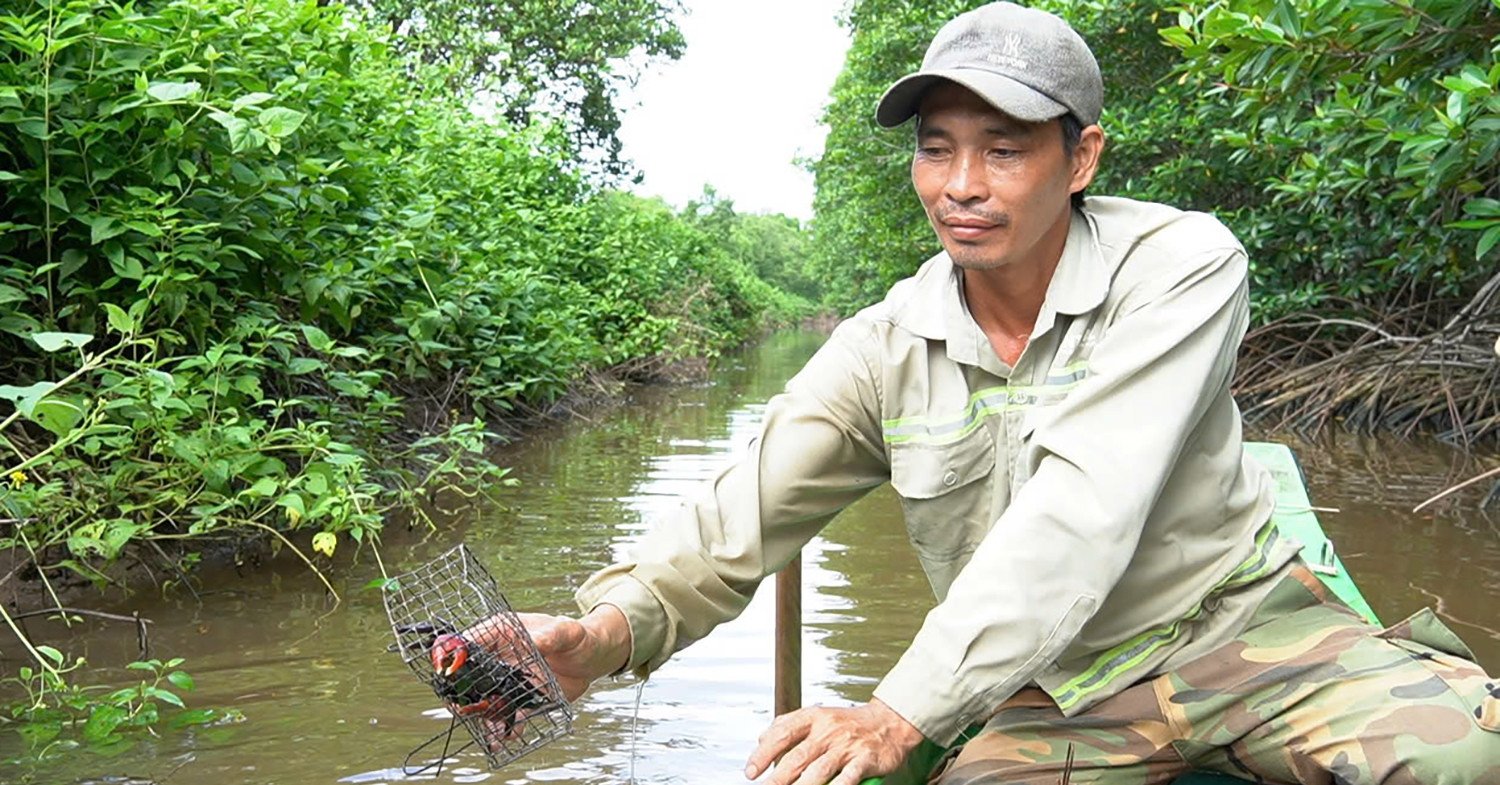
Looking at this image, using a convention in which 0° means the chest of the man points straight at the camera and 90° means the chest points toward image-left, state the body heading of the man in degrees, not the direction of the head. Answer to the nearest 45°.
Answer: approximately 45°
